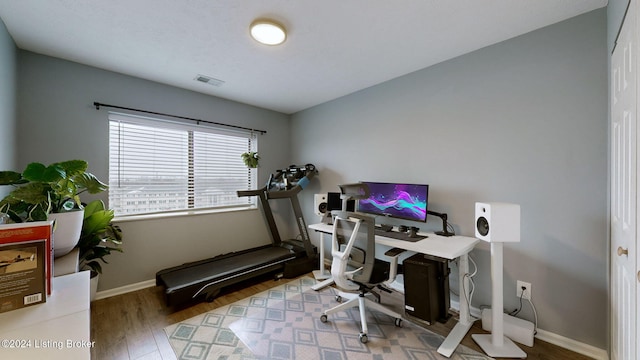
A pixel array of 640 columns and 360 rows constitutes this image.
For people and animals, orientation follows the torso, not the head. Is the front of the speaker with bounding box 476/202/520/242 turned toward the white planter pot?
yes

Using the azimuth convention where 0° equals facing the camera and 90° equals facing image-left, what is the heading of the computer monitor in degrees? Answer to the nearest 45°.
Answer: approximately 45°

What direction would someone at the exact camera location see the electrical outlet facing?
facing the viewer and to the left of the viewer

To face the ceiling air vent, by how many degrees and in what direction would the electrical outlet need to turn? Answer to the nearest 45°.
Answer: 0° — it already faces it

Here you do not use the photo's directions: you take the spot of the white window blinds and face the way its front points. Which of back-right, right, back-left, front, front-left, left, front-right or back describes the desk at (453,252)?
front

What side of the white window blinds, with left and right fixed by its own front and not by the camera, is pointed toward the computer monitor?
front

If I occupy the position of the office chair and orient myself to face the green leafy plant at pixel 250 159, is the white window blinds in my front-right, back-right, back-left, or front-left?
front-left

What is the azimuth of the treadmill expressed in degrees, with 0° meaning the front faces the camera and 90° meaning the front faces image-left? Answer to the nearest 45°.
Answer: approximately 225°

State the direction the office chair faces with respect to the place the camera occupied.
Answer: facing away from the viewer and to the right of the viewer

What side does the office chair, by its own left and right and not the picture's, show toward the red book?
back

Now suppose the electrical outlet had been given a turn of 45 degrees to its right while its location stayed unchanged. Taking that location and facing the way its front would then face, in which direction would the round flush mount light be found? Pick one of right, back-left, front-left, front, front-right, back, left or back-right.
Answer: front-left

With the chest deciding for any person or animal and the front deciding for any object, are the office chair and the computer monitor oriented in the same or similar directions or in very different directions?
very different directions

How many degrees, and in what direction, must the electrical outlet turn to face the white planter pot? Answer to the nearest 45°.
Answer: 0° — it already faces it
